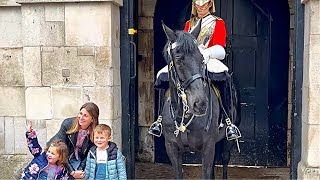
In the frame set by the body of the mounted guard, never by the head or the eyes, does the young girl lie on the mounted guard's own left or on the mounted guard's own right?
on the mounted guard's own right

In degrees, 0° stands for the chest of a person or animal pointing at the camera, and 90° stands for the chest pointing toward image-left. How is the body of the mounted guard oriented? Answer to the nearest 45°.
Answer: approximately 0°

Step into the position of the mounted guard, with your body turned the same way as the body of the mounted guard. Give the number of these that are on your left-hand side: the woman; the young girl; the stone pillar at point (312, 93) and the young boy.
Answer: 1

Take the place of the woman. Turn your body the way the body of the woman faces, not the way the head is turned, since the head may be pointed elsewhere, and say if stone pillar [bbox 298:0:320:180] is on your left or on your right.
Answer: on your left

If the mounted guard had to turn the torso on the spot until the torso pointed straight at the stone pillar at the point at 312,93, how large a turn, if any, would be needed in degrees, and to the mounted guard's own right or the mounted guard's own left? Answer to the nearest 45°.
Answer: approximately 90° to the mounted guard's own left

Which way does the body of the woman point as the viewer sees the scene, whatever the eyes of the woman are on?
toward the camera

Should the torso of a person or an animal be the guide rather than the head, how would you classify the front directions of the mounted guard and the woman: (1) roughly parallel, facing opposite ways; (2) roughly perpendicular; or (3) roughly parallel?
roughly parallel

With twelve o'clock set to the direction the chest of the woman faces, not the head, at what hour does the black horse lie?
The black horse is roughly at 9 o'clock from the woman.

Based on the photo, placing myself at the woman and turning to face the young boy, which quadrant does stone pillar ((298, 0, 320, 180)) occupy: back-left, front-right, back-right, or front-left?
front-left

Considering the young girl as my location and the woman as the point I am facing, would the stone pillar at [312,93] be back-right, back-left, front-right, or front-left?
front-right

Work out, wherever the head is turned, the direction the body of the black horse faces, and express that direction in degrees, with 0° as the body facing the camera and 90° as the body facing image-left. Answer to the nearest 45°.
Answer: approximately 0°
